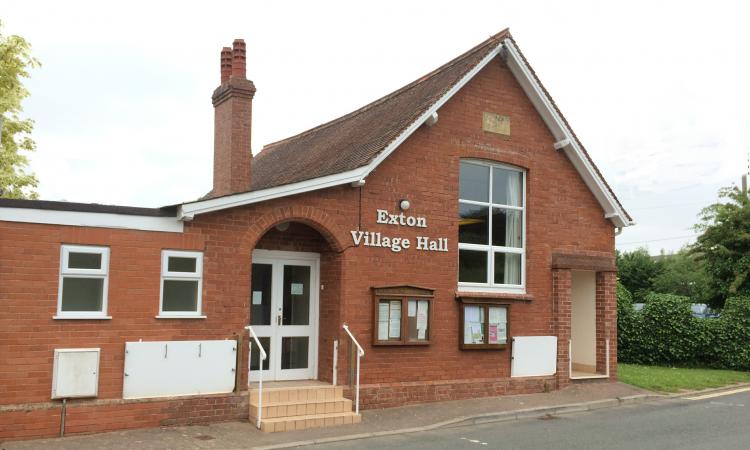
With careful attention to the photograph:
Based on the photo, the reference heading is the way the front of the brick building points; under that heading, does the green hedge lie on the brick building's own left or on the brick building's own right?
on the brick building's own left

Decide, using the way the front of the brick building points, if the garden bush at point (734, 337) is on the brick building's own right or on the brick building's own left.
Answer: on the brick building's own left

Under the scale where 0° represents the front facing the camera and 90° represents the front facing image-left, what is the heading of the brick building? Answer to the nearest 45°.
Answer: approximately 315°

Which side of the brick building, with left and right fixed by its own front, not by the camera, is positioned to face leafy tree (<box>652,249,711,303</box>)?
left

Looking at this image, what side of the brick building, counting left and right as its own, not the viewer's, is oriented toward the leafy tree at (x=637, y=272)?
left

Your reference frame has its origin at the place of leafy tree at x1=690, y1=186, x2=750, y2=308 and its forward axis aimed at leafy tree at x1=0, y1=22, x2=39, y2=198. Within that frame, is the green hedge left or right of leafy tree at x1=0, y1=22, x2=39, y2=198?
left

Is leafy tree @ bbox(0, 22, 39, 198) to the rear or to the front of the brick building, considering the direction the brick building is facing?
to the rear
